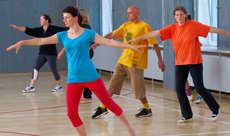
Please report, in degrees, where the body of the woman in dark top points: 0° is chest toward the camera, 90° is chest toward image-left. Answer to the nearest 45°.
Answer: approximately 45°

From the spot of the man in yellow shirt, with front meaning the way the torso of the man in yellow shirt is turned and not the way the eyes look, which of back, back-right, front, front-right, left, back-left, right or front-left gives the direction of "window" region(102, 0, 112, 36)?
back-right

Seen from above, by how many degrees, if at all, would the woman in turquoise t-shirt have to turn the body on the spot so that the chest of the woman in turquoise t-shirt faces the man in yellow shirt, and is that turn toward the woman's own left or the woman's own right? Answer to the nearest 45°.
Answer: approximately 135° to the woman's own left

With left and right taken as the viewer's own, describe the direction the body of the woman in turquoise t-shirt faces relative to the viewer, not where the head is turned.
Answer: facing the viewer

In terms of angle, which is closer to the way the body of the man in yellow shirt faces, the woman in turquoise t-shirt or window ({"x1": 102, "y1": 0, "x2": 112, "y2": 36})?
the woman in turquoise t-shirt

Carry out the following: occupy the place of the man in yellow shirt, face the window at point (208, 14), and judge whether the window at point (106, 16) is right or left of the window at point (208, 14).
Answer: left

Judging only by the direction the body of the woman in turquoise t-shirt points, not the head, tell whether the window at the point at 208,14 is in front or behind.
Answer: behind

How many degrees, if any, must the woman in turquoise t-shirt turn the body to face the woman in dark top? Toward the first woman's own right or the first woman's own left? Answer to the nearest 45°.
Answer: approximately 180°

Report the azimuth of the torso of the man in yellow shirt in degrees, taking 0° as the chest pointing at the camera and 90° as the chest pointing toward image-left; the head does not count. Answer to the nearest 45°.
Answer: approximately 45°

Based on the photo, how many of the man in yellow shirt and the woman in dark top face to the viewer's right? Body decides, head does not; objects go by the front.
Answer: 0
